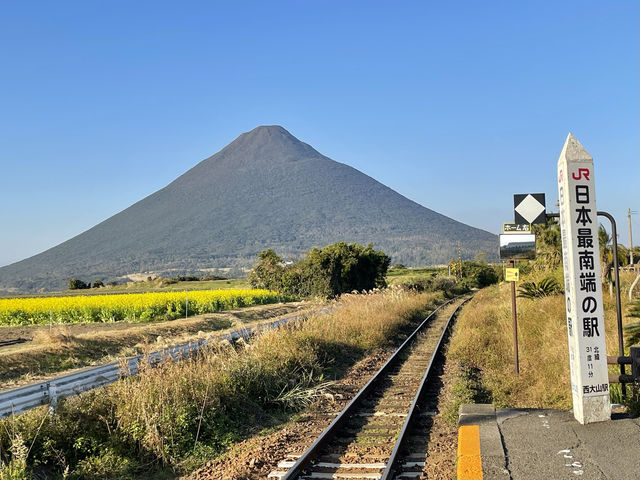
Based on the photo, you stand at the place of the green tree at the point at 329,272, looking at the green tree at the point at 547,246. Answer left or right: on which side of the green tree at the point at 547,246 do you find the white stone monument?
right

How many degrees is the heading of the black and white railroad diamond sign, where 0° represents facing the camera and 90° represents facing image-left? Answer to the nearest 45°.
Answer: approximately 0°

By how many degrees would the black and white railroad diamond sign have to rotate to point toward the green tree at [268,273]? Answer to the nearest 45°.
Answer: approximately 135° to its right

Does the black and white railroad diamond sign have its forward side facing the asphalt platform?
yes

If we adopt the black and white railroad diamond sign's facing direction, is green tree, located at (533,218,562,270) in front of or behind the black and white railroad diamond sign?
behind

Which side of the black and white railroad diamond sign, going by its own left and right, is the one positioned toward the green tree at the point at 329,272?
back

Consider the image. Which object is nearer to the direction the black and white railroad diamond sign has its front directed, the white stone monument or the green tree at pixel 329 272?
the white stone monument

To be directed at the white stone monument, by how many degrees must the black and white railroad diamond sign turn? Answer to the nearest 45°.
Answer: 0° — it already faces it

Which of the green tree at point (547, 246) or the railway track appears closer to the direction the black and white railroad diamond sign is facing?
the railway track
